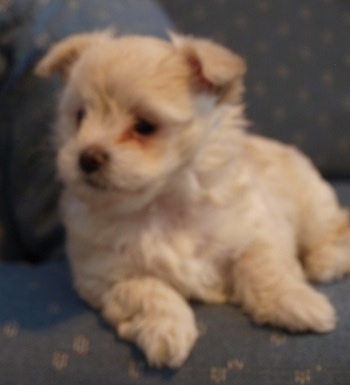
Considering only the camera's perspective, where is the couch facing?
facing the viewer

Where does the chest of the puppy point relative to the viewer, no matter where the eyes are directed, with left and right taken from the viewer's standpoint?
facing the viewer and to the left of the viewer
